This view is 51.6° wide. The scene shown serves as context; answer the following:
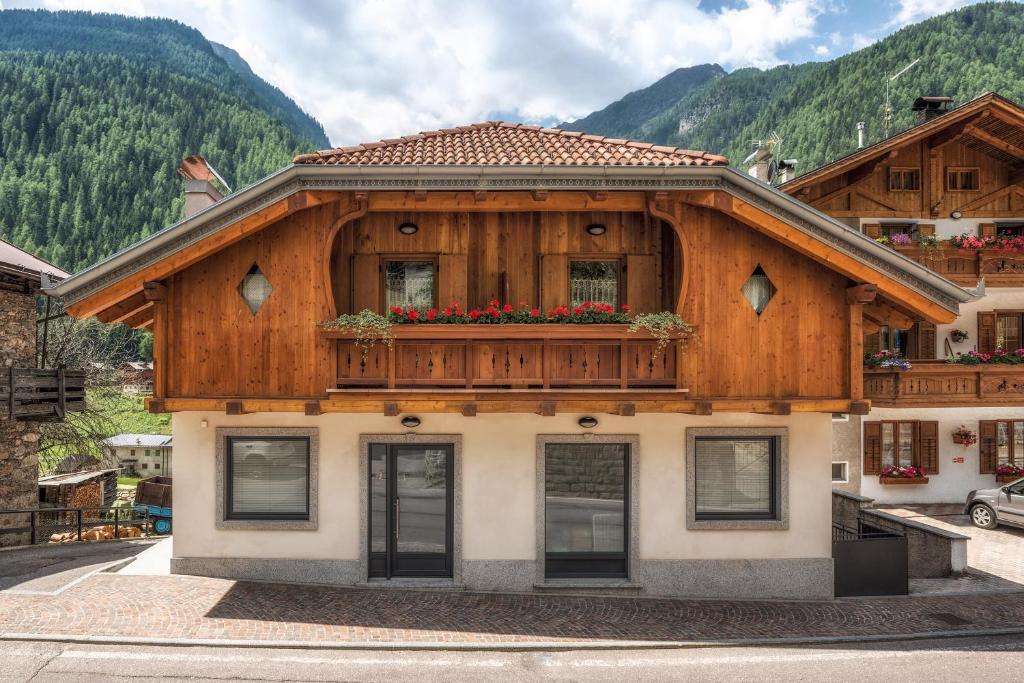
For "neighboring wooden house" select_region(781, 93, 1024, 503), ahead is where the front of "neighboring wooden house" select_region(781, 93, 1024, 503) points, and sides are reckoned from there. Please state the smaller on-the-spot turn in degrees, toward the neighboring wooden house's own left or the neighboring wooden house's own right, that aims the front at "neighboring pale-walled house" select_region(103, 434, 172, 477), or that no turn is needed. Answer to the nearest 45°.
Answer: approximately 90° to the neighboring wooden house's own right

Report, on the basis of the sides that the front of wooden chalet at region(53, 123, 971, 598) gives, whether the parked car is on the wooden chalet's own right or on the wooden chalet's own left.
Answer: on the wooden chalet's own left

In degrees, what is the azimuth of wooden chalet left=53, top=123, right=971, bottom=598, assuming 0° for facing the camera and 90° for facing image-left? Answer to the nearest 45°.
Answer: approximately 0°

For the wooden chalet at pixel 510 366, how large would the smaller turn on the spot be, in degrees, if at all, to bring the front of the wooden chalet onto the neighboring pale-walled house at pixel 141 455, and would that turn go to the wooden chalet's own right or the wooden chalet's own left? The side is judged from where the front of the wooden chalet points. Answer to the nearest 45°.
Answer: approximately 135° to the wooden chalet's own right

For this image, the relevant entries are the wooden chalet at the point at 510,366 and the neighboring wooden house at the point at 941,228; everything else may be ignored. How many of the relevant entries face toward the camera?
2

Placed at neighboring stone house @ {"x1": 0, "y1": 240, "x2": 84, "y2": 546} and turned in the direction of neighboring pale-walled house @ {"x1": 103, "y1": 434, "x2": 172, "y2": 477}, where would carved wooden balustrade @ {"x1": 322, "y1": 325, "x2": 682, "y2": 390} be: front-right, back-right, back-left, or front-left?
back-right

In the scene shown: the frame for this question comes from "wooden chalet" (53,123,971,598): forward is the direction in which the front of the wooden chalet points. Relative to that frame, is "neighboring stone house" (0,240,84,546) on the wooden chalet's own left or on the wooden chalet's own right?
on the wooden chalet's own right
